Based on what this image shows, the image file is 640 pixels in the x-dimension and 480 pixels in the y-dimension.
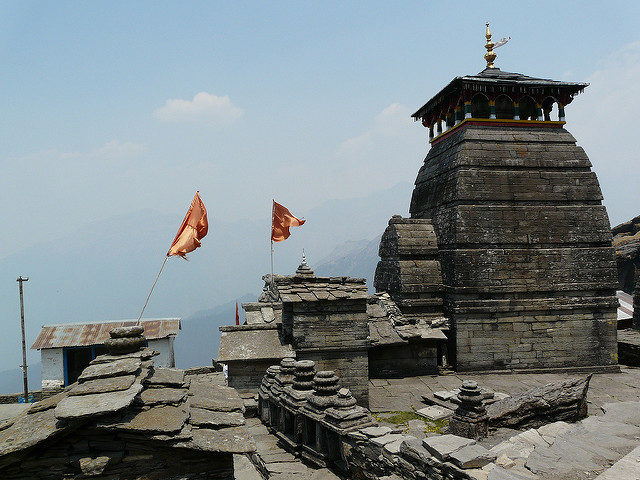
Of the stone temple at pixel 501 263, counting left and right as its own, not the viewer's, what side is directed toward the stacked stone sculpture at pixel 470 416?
left

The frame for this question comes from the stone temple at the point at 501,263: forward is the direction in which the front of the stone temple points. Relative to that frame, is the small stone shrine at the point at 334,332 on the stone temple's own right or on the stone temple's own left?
on the stone temple's own left

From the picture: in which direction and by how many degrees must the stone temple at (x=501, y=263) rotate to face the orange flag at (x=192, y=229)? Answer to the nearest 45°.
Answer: approximately 45° to its left

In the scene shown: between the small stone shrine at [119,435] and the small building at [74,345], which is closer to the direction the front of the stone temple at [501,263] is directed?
the small building

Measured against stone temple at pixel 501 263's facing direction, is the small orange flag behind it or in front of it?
in front

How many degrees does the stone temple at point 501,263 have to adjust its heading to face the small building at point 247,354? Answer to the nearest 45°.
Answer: approximately 45° to its left

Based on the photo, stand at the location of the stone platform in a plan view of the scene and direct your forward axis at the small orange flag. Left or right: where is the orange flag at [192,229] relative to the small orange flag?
left

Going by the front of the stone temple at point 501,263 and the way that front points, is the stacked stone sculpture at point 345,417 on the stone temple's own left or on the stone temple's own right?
on the stone temple's own left

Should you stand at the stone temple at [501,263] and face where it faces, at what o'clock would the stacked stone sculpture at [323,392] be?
The stacked stone sculpture is roughly at 10 o'clock from the stone temple.

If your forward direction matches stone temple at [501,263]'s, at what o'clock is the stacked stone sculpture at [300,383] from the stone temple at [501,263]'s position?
The stacked stone sculpture is roughly at 10 o'clock from the stone temple.

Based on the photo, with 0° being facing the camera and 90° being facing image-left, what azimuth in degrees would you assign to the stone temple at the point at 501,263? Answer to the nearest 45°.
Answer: approximately 90°

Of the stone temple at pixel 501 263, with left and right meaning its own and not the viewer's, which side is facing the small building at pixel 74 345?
front

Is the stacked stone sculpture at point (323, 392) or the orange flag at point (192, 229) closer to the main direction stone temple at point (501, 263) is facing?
the orange flag
